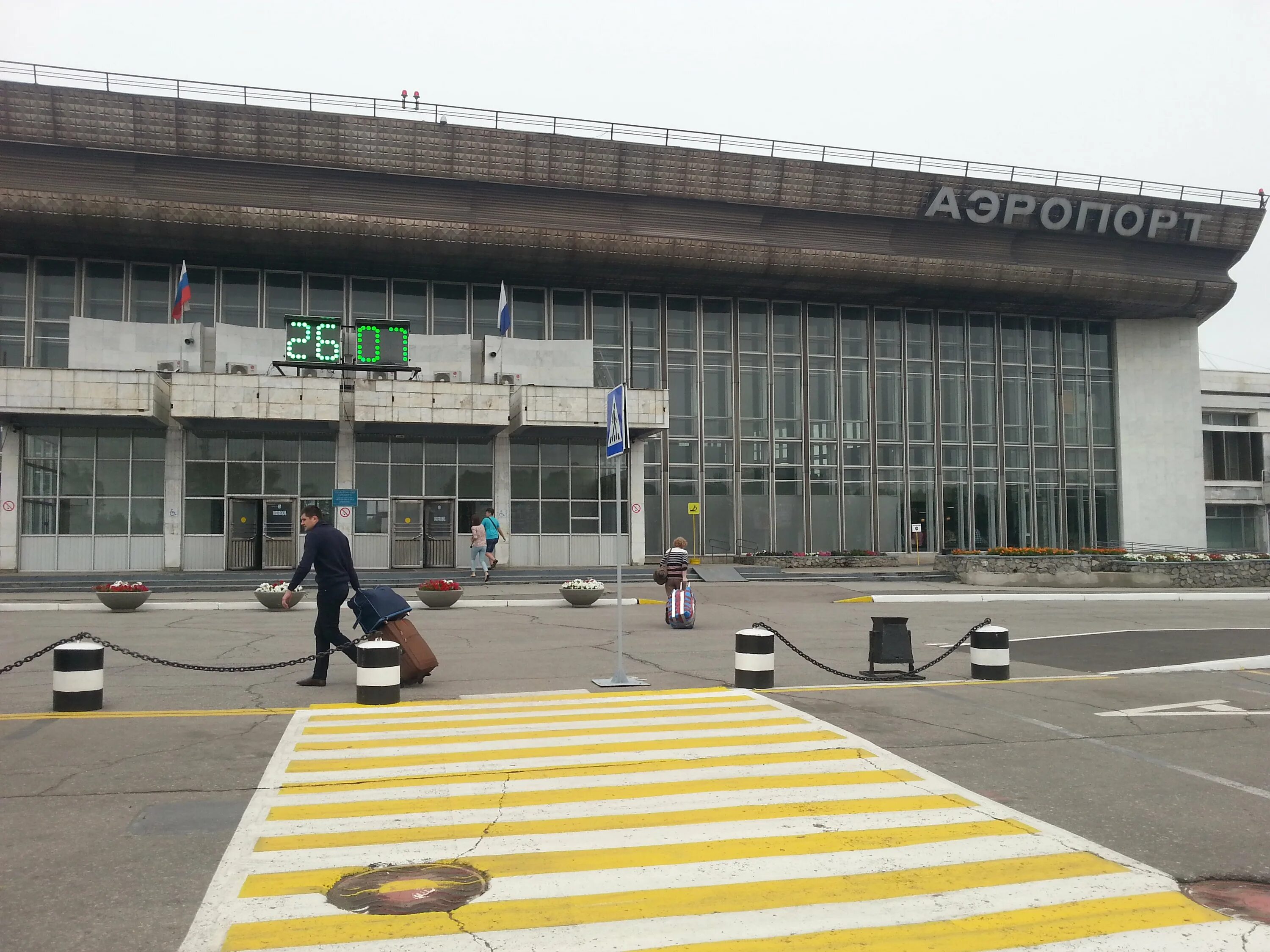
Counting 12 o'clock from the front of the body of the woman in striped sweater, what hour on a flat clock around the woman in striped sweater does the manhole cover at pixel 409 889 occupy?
The manhole cover is roughly at 6 o'clock from the woman in striped sweater.

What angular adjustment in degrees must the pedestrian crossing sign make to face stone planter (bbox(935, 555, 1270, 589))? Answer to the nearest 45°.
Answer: approximately 180°

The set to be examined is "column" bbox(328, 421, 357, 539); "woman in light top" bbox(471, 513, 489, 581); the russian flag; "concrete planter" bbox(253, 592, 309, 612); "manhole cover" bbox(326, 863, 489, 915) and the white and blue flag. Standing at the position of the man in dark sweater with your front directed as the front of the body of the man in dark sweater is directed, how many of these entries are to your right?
5

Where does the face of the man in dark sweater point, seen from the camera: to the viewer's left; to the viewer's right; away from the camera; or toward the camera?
to the viewer's left

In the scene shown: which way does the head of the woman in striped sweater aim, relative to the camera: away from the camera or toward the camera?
away from the camera

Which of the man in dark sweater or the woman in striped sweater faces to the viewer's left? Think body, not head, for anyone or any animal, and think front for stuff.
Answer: the man in dark sweater

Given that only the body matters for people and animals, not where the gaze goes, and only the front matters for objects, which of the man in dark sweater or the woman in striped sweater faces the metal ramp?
the woman in striped sweater

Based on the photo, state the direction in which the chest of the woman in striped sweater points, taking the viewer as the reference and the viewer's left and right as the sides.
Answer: facing away from the viewer

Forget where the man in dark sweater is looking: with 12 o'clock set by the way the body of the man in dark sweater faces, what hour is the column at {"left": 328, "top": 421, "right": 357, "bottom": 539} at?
The column is roughly at 3 o'clock from the man in dark sweater.

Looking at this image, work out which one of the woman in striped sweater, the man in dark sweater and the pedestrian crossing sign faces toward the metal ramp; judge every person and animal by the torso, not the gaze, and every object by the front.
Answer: the woman in striped sweater

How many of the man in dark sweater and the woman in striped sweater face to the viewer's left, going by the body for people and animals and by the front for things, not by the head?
1

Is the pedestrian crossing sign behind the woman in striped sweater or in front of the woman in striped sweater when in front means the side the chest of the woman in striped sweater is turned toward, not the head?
behind

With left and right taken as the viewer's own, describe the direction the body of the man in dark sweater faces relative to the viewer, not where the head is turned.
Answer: facing to the left of the viewer

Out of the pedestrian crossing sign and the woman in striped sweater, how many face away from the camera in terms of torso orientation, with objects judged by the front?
1

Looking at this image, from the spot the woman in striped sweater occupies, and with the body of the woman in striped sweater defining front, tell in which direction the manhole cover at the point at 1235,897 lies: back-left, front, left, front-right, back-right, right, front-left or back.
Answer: back

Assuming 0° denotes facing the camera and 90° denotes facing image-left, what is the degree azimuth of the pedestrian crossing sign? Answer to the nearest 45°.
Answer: approximately 45°
